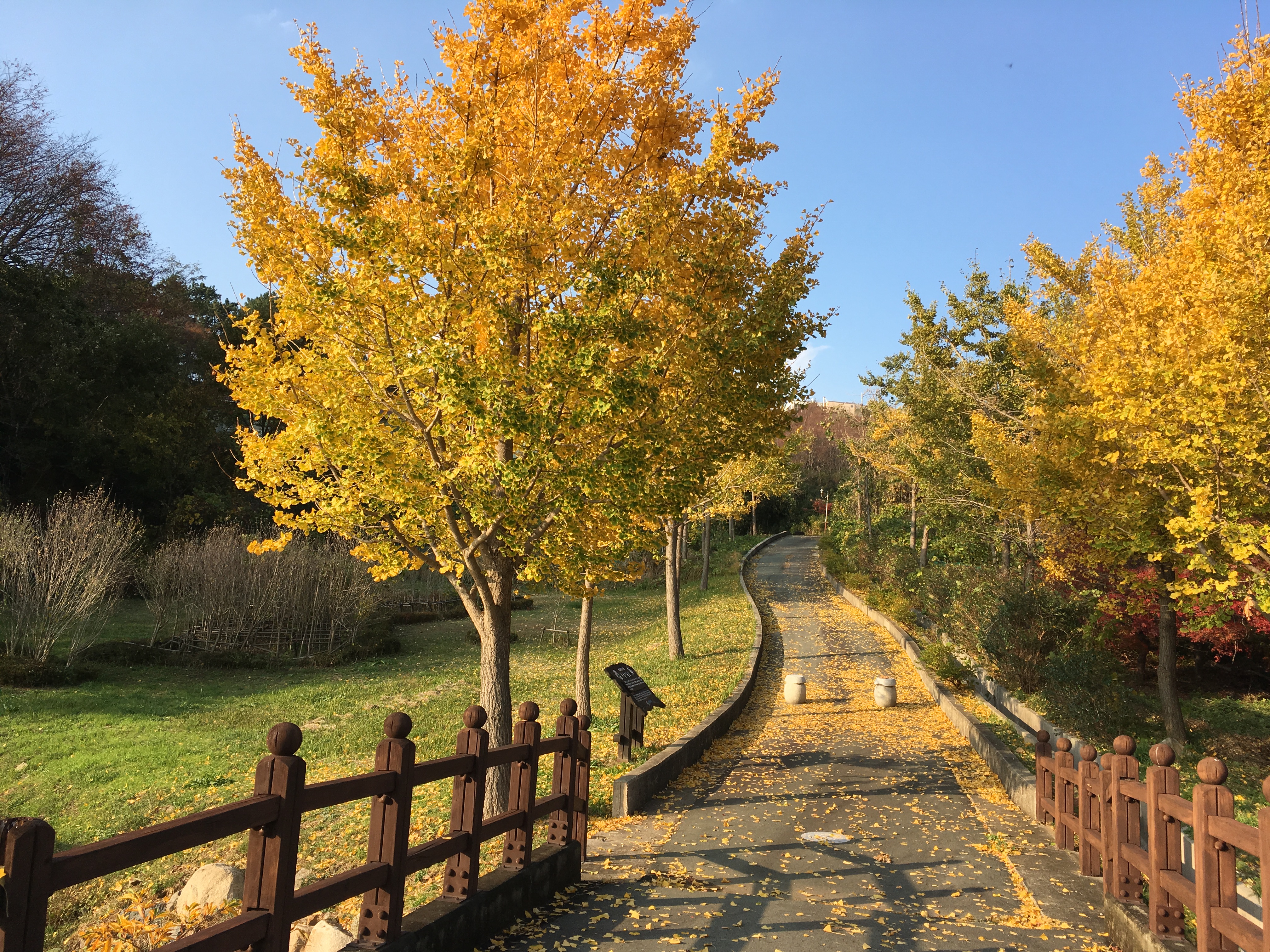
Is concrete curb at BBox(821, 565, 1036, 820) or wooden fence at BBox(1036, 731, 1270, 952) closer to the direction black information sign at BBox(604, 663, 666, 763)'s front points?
the wooden fence

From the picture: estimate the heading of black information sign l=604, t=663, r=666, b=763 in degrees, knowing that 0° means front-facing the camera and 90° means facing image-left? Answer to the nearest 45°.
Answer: approximately 315°

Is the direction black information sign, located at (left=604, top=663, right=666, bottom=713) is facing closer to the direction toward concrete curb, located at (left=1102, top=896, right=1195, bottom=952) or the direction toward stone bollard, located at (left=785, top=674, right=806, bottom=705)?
the concrete curb

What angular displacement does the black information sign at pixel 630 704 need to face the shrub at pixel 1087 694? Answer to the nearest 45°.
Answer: approximately 45° to its left

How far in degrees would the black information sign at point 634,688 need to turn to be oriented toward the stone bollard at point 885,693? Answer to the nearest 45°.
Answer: approximately 90° to its left

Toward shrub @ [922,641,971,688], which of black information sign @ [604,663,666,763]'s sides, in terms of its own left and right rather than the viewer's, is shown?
left

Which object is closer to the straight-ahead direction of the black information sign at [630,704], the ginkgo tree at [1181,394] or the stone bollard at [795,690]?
the ginkgo tree

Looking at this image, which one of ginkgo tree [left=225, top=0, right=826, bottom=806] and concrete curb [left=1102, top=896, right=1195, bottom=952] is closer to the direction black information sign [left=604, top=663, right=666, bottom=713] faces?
the concrete curb

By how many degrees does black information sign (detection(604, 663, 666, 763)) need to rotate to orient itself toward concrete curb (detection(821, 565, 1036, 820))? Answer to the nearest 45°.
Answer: approximately 45° to its left
